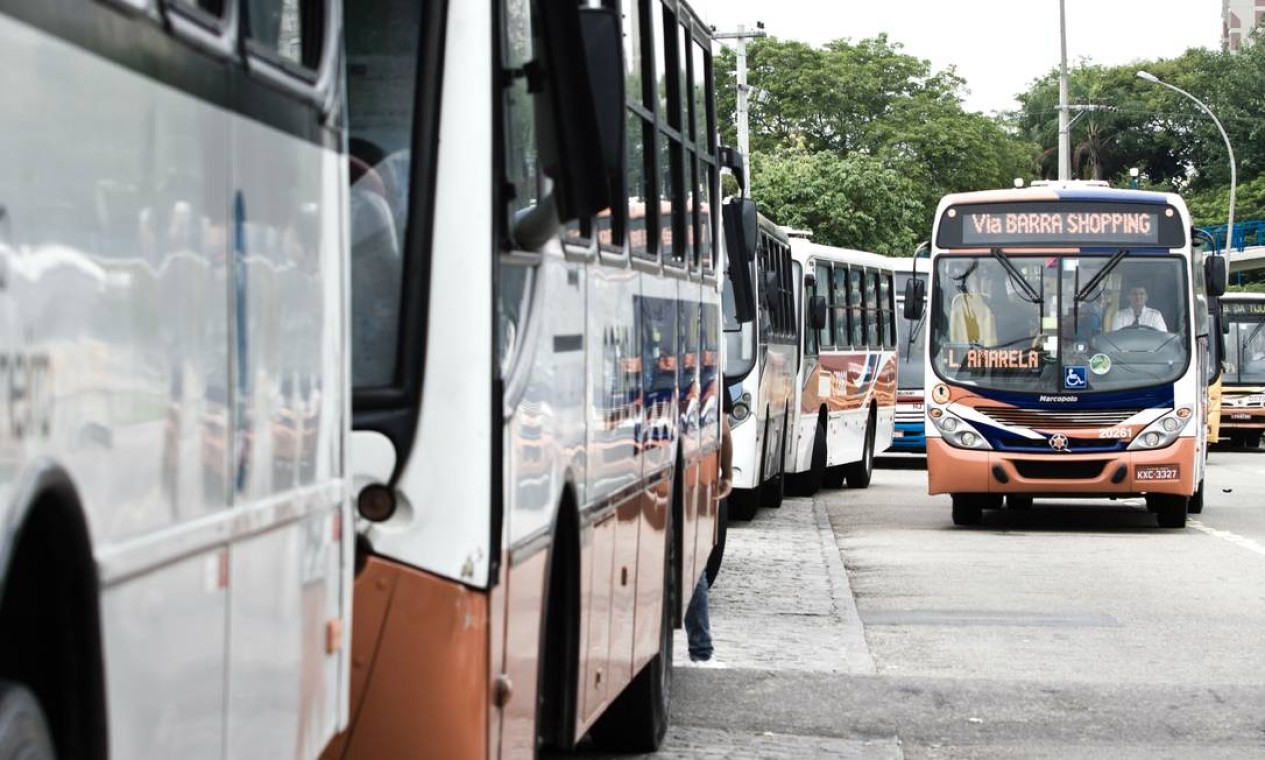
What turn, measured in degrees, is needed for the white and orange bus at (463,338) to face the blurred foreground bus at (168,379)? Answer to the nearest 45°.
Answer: approximately 45° to its left

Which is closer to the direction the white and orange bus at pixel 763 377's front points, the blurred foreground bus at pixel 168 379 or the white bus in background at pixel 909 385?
the blurred foreground bus

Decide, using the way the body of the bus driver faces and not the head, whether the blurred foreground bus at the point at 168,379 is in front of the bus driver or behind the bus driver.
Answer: in front

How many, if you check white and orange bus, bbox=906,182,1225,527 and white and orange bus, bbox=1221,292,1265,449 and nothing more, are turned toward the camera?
2

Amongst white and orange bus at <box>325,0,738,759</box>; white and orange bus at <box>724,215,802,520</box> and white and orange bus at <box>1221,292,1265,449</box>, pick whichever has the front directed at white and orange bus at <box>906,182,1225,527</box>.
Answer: white and orange bus at <box>1221,292,1265,449</box>

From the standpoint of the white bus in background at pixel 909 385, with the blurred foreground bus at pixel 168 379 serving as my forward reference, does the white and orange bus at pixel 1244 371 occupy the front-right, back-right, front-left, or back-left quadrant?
back-left

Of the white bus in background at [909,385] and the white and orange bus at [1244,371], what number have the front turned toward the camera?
2

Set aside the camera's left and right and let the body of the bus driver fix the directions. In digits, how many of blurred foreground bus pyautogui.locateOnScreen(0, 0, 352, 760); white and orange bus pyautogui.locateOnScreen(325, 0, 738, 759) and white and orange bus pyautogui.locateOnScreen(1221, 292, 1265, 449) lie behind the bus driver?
1

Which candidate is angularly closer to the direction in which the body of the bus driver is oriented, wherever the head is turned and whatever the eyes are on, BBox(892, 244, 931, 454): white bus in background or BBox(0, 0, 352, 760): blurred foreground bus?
the blurred foreground bus
